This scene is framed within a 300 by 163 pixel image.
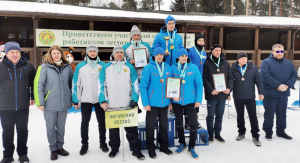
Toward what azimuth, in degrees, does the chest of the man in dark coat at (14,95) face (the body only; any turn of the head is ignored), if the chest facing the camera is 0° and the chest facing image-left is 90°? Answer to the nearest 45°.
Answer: approximately 0°

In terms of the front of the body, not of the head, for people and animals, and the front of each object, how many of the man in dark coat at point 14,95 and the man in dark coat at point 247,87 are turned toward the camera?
2

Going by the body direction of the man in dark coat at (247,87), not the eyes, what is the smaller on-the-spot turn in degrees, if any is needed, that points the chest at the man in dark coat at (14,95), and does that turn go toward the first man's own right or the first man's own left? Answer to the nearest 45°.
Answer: approximately 45° to the first man's own right

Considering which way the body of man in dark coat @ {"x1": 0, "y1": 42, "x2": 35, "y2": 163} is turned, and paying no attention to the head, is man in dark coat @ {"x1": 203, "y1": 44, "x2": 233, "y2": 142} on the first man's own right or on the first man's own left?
on the first man's own left

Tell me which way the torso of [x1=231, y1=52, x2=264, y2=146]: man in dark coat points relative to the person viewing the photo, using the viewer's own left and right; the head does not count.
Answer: facing the viewer

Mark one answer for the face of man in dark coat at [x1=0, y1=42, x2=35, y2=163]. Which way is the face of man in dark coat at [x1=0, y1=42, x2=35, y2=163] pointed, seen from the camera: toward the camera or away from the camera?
toward the camera

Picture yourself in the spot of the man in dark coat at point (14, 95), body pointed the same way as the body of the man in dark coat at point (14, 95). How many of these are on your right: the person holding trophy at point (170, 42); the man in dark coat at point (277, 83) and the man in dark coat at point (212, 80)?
0

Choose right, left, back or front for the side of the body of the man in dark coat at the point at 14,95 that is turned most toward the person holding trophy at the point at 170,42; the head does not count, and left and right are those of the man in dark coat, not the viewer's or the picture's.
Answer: left
